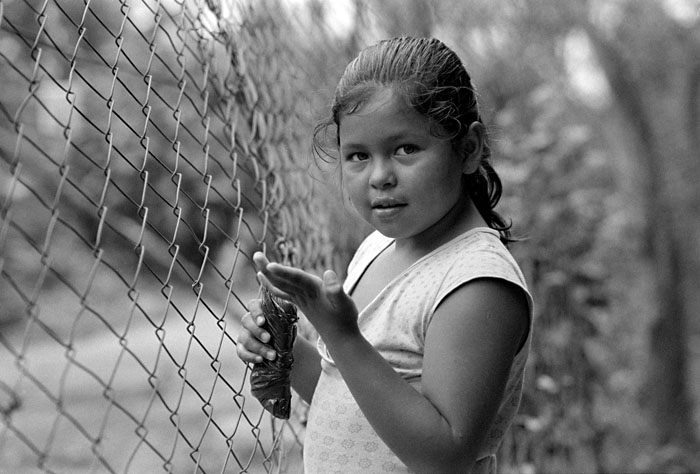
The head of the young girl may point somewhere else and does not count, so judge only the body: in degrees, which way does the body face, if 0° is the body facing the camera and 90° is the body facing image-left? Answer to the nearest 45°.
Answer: approximately 45°
